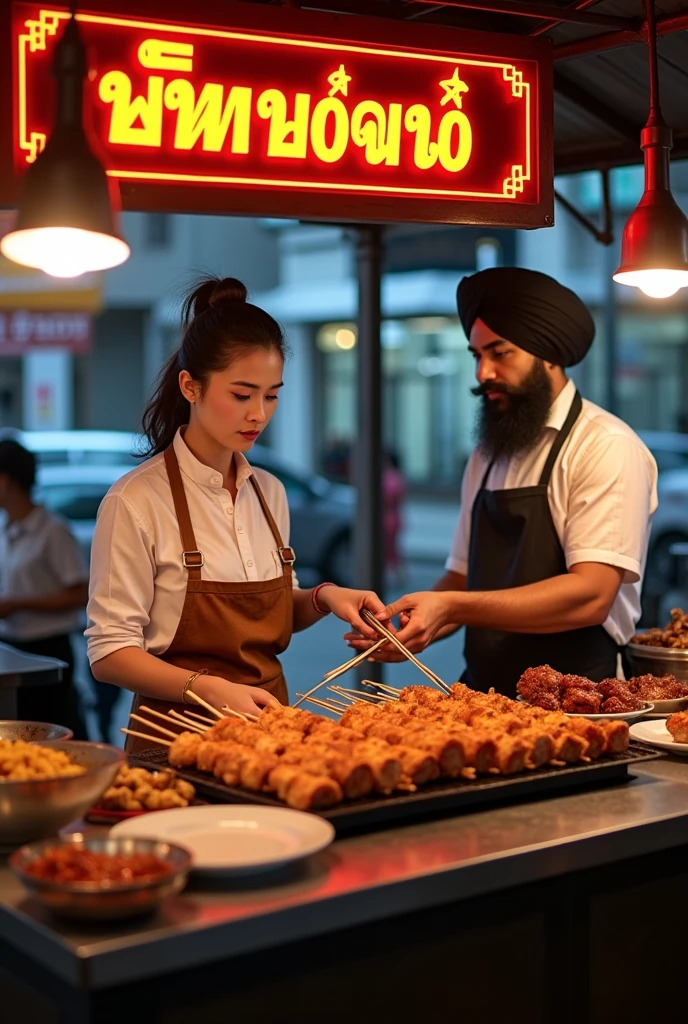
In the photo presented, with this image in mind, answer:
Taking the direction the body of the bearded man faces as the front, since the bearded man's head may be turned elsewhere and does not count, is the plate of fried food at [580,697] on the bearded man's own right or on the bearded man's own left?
on the bearded man's own left

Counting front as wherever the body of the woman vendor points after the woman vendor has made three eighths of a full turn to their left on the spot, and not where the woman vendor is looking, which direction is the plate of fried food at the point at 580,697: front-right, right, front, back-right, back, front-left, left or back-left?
right

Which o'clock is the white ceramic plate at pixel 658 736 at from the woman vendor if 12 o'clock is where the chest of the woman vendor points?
The white ceramic plate is roughly at 11 o'clock from the woman vendor.

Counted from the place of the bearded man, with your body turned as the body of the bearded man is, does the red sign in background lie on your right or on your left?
on your right

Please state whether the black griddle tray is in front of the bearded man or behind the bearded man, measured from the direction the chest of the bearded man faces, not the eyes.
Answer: in front

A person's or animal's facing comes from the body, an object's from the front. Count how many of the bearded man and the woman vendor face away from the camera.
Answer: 0

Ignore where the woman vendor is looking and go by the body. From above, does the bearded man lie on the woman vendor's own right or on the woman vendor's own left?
on the woman vendor's own left

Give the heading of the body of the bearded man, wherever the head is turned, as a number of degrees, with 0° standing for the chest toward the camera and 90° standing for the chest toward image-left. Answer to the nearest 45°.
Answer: approximately 45°

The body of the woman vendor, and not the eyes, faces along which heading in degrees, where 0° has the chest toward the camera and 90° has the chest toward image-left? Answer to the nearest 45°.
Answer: approximately 315°

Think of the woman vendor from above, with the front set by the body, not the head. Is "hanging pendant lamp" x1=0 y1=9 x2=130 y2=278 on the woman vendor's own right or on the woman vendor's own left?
on the woman vendor's own right

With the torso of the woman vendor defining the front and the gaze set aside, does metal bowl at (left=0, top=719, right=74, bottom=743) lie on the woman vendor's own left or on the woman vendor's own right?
on the woman vendor's own right

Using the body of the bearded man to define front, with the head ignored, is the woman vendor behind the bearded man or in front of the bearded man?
in front

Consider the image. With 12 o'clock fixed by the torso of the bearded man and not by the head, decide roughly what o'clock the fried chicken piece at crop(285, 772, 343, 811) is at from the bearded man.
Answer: The fried chicken piece is roughly at 11 o'clock from the bearded man.

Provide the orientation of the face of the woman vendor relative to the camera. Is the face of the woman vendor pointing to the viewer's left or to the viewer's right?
to the viewer's right

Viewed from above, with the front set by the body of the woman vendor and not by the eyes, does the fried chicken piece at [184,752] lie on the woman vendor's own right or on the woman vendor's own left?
on the woman vendor's own right

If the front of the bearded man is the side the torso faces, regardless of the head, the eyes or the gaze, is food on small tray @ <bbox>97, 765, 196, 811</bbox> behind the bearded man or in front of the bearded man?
in front

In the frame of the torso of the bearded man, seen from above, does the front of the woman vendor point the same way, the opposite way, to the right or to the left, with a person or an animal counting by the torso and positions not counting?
to the left

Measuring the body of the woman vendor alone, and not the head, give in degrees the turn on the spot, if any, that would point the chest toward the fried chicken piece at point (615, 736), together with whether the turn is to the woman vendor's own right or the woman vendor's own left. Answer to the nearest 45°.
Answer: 0° — they already face it
